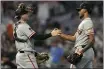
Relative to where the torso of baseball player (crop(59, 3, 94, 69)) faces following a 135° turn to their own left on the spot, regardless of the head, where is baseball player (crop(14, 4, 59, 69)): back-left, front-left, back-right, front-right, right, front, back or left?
back-right

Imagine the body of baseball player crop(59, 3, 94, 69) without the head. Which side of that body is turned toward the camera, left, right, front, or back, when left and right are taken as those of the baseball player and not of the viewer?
left
